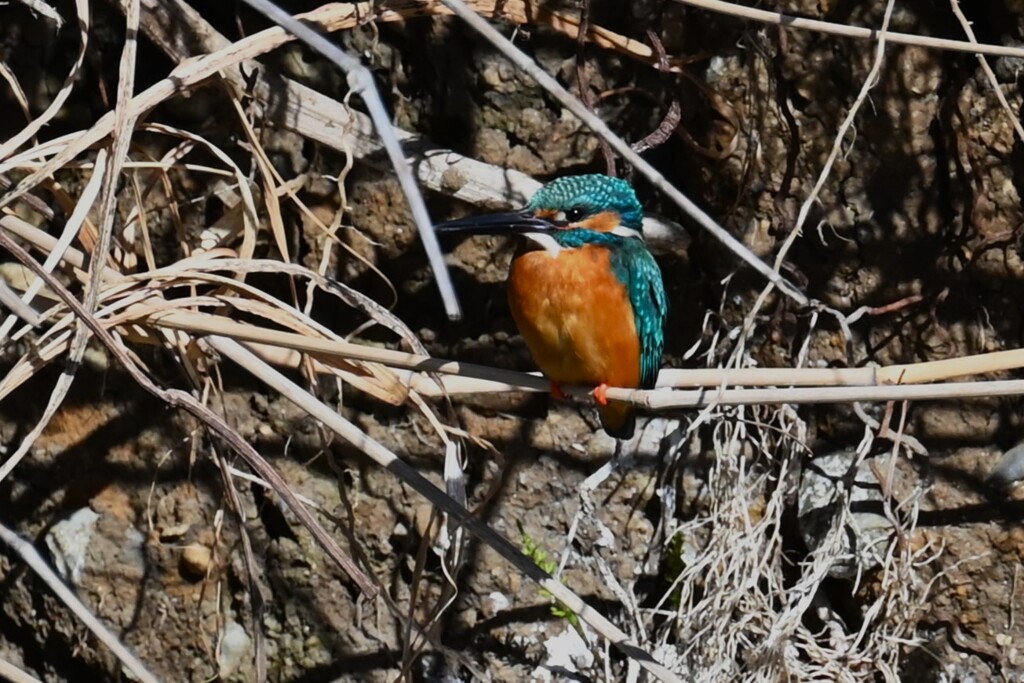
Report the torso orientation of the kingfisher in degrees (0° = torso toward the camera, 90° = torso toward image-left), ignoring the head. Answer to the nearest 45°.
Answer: approximately 45°

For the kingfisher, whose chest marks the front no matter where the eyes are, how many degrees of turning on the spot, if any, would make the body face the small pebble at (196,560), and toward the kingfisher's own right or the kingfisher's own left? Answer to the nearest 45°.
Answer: approximately 45° to the kingfisher's own right
